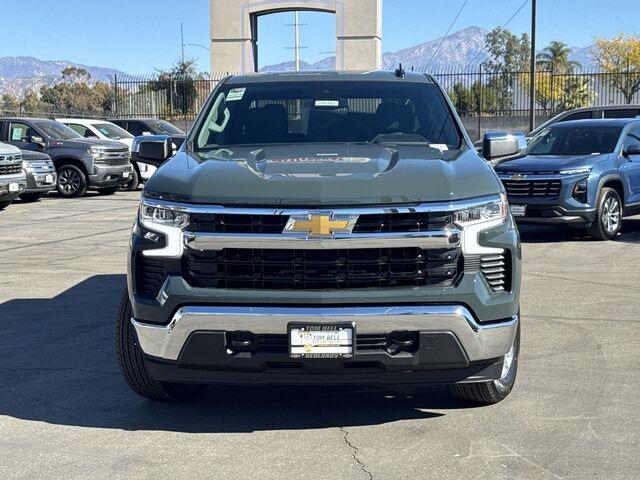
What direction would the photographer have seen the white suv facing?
facing the viewer and to the right of the viewer

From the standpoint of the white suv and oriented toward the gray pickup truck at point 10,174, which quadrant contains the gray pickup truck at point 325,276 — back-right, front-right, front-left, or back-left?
front-left

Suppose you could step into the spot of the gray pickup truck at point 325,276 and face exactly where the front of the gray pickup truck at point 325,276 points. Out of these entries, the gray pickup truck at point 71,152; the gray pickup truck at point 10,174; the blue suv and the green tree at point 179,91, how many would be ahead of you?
0

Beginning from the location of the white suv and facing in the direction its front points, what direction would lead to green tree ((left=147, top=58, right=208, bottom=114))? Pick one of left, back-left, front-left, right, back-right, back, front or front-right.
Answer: back-left

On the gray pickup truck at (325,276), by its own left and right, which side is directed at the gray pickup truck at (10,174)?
back

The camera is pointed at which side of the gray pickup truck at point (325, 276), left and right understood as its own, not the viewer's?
front

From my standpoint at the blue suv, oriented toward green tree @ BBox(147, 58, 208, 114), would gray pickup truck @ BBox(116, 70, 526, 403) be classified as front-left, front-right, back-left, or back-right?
back-left

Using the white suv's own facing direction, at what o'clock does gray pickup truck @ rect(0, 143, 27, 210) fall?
The gray pickup truck is roughly at 2 o'clock from the white suv.

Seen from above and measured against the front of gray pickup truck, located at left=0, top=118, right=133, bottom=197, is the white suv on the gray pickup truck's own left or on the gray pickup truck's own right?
on the gray pickup truck's own left

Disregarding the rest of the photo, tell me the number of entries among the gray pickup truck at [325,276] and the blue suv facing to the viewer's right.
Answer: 0

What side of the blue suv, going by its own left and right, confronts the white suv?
right

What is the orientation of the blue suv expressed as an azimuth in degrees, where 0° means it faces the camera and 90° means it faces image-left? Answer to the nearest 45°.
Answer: approximately 45°

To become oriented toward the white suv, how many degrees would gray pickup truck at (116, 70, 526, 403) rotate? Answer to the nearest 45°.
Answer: approximately 180°

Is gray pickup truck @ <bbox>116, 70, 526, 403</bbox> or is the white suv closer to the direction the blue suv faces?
the gray pickup truck

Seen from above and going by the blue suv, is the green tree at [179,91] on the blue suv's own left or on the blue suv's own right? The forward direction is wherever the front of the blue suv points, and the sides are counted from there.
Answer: on the blue suv's own right

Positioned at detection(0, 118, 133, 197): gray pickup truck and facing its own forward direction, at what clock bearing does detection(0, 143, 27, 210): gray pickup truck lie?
detection(0, 143, 27, 210): gray pickup truck is roughly at 2 o'clock from detection(0, 118, 133, 197): gray pickup truck.
